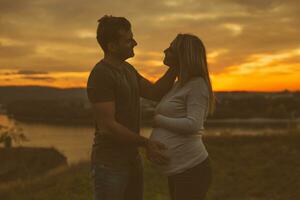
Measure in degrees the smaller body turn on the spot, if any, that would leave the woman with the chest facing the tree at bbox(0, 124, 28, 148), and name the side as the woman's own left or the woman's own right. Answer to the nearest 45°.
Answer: approximately 45° to the woman's own right

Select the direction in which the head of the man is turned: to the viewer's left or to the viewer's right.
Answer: to the viewer's right

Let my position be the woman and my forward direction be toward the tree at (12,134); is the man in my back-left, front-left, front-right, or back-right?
front-left

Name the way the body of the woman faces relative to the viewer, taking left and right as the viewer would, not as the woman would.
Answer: facing to the left of the viewer

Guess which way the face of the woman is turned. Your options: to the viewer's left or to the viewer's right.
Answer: to the viewer's left

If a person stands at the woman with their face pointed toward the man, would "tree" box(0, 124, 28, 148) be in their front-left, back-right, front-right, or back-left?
front-right
